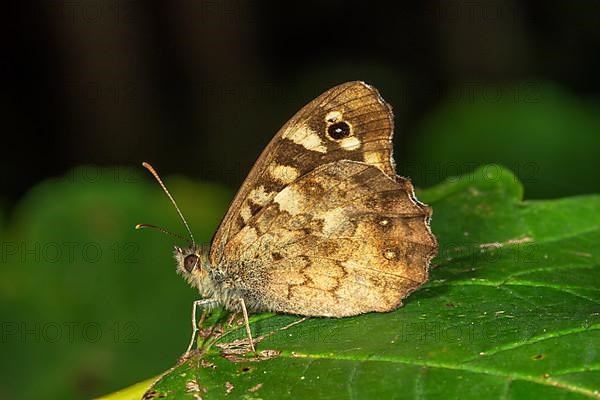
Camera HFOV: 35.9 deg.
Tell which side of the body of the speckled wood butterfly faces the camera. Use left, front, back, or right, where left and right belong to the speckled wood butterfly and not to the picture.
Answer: left
